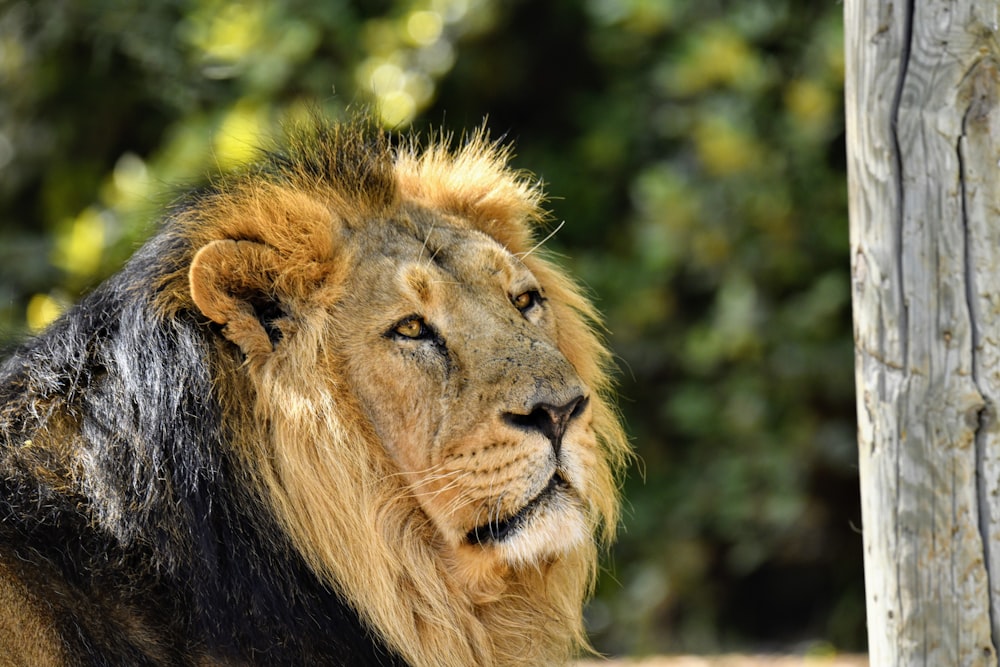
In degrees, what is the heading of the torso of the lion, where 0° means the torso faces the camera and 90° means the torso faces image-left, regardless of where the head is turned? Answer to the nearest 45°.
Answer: approximately 315°

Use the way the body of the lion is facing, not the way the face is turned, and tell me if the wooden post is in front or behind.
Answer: in front
